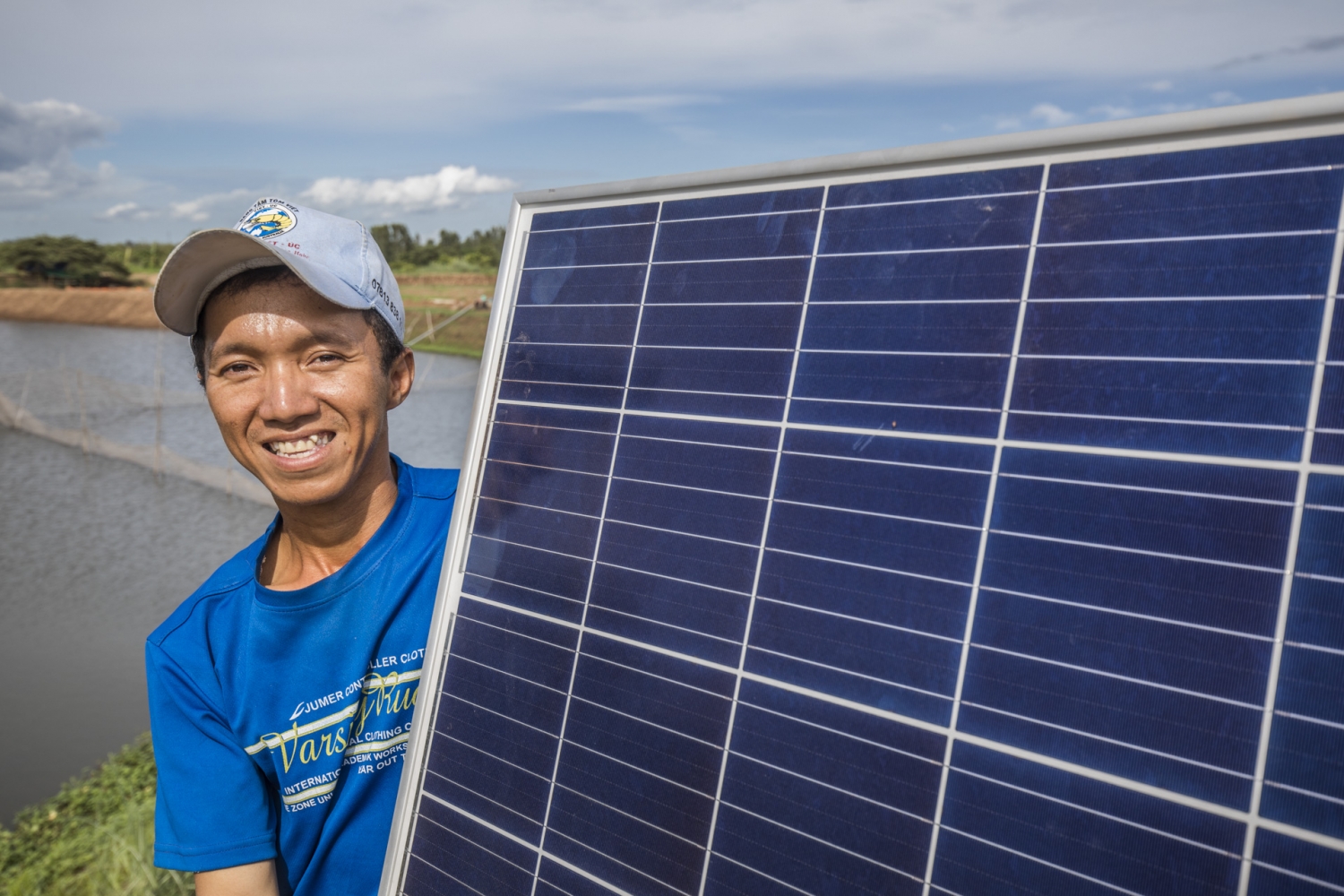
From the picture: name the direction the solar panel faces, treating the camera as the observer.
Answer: facing the viewer and to the left of the viewer

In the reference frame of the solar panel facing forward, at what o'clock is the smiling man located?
The smiling man is roughly at 2 o'clock from the solar panel.
